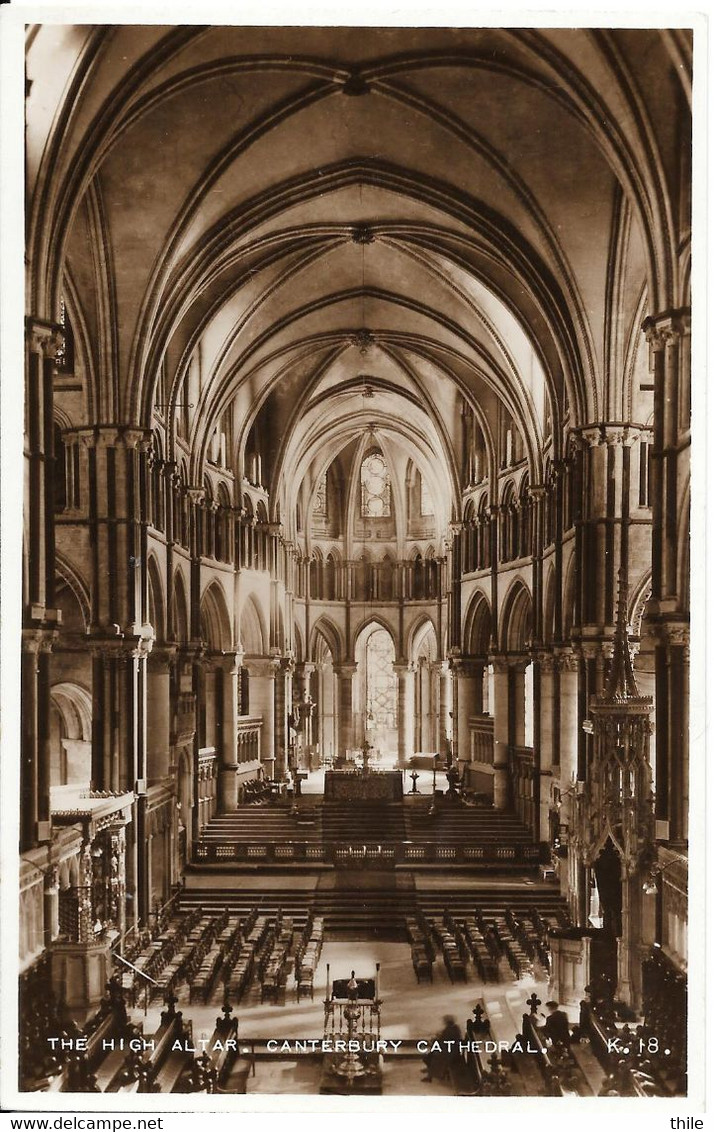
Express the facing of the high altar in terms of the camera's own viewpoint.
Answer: facing the viewer
